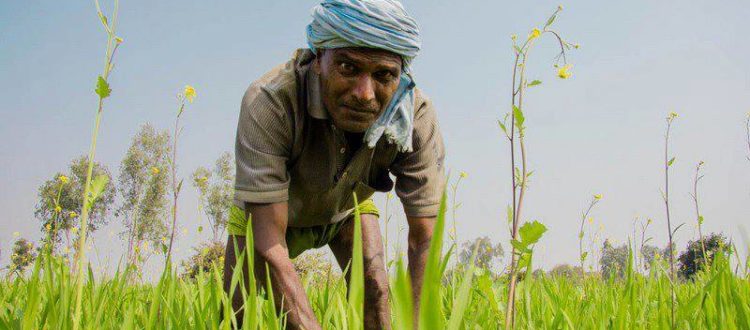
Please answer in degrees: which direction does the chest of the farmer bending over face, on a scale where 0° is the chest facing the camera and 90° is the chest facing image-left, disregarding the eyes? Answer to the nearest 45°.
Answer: approximately 0°

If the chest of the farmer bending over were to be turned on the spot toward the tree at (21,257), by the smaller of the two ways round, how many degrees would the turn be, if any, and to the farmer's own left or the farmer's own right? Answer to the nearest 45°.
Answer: approximately 135° to the farmer's own right

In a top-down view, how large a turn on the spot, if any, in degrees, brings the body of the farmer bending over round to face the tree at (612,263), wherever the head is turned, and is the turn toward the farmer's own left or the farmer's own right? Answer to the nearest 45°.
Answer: approximately 135° to the farmer's own left

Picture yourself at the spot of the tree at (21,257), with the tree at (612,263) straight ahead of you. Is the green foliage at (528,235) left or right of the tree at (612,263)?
right
